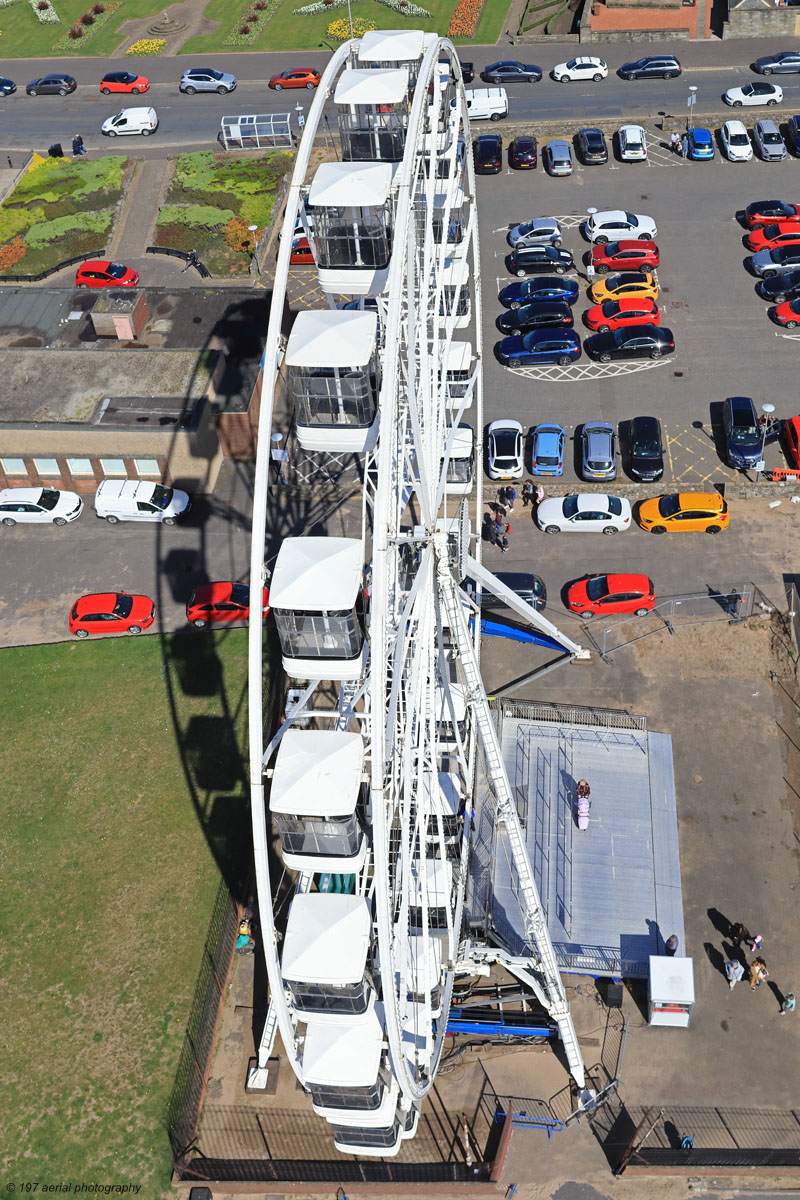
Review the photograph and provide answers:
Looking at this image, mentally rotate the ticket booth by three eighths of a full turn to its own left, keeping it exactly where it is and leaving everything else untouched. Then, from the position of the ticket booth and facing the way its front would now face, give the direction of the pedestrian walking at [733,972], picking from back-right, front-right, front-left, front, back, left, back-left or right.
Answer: front

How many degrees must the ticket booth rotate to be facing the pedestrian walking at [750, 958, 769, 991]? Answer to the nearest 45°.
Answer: approximately 135° to its left

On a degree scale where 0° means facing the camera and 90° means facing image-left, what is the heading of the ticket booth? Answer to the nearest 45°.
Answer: approximately 0°
